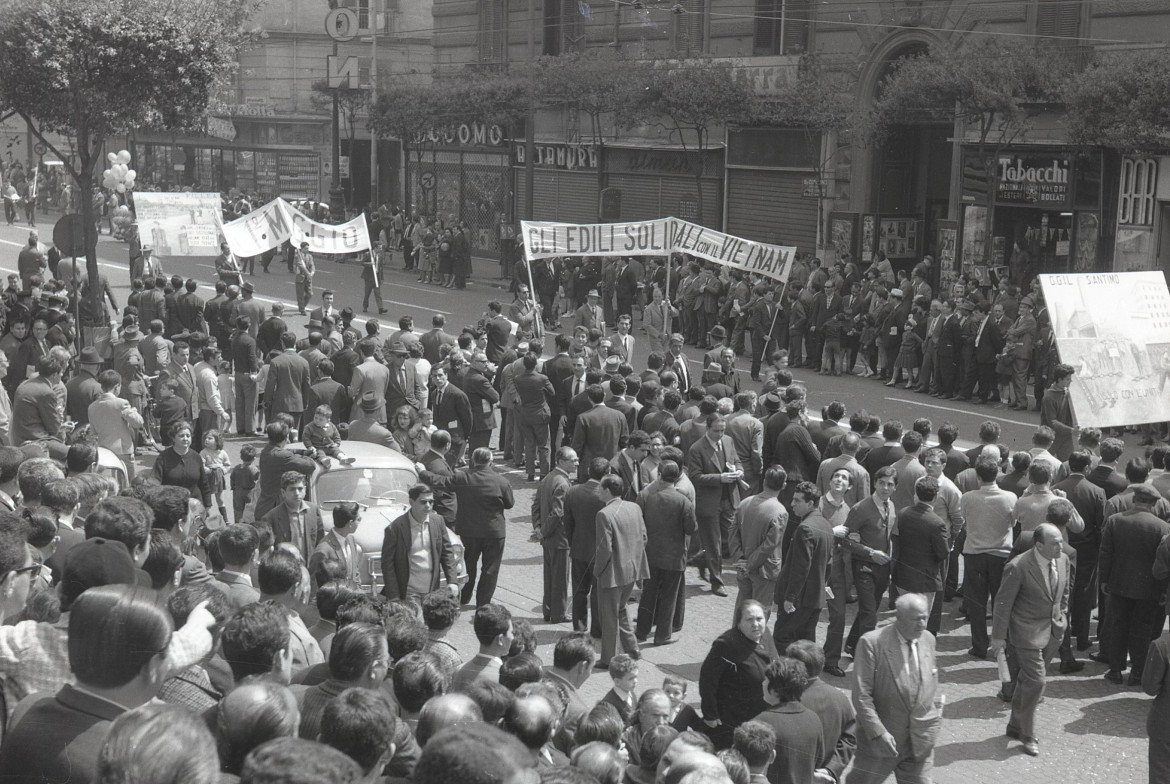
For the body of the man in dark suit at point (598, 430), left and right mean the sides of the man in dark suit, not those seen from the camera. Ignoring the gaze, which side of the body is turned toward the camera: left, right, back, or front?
back

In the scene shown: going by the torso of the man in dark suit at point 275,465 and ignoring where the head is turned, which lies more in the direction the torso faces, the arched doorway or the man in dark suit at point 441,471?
the arched doorway

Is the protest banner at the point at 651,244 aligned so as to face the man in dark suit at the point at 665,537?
yes

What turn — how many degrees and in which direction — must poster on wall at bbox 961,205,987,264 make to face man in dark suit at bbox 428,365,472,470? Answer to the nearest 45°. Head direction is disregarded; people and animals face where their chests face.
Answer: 0° — it already faces them

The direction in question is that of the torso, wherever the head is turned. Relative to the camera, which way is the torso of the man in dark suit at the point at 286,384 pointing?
away from the camera

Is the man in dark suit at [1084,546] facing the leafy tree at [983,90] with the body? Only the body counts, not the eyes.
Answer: yes

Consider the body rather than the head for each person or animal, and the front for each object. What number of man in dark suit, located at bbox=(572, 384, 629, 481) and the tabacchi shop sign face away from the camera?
1

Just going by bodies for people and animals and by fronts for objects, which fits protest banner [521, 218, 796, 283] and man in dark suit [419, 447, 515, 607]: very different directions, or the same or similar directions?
very different directions

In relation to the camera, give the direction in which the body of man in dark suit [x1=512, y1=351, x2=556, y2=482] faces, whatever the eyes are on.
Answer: away from the camera

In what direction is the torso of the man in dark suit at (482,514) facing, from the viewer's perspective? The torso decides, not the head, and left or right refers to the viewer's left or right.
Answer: facing away from the viewer
